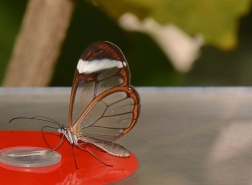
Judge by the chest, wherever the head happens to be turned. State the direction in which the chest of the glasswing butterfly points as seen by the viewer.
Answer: to the viewer's left
